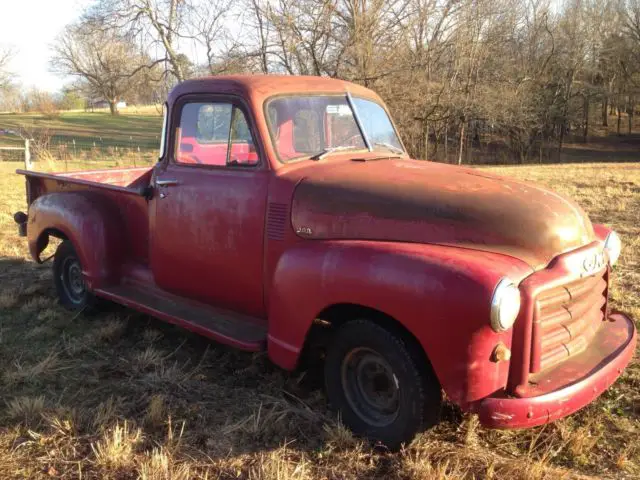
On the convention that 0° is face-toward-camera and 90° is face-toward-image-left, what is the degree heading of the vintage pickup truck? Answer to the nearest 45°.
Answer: approximately 315°
